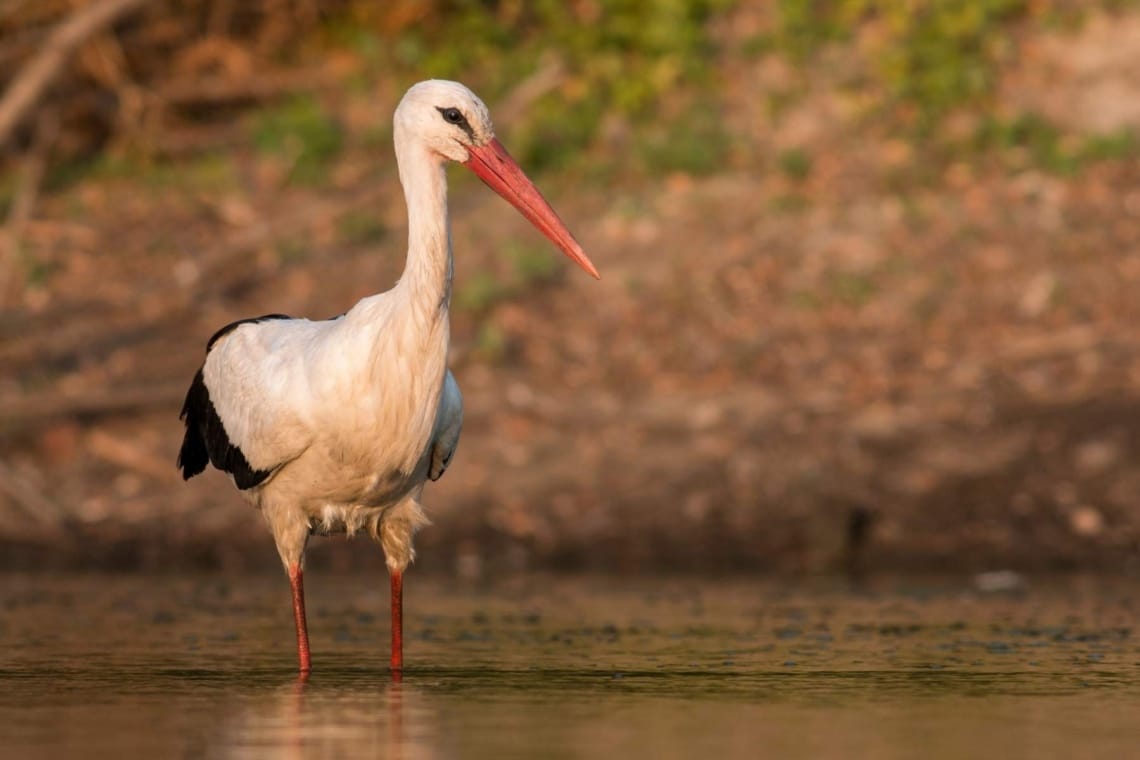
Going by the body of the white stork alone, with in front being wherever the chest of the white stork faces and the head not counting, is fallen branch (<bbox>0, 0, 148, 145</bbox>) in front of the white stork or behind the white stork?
behind

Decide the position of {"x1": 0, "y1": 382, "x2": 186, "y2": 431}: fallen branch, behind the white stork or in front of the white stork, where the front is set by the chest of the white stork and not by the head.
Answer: behind

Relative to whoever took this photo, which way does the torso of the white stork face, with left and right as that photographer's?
facing the viewer and to the right of the viewer
